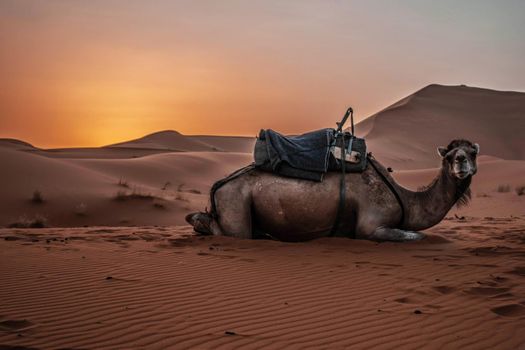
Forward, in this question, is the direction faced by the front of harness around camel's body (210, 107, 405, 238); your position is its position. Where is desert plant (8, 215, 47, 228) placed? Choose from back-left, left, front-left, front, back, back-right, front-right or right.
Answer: back-left

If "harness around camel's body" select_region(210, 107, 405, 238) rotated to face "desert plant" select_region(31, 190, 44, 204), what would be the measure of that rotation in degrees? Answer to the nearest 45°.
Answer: approximately 135° to its left

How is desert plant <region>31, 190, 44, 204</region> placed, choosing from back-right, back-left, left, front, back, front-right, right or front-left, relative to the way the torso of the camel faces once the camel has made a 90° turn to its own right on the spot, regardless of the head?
back-right

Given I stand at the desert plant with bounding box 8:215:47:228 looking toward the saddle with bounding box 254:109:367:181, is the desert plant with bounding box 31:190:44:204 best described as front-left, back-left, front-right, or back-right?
back-left

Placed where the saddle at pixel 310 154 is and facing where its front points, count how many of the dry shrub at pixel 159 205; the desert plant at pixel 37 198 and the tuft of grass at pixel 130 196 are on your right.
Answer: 0

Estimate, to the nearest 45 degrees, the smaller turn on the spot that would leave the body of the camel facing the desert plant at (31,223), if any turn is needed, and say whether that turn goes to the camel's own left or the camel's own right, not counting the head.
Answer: approximately 135° to the camel's own left

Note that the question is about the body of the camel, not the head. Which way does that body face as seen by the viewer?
to the viewer's right

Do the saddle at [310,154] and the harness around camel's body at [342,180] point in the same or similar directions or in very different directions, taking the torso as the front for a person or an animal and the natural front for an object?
same or similar directions

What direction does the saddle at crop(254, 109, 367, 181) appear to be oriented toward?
to the viewer's right

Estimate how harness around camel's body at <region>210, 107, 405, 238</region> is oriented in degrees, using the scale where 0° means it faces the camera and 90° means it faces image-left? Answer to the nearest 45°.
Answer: approximately 270°

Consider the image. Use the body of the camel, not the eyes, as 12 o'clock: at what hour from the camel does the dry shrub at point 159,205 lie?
The dry shrub is roughly at 8 o'clock from the camel.

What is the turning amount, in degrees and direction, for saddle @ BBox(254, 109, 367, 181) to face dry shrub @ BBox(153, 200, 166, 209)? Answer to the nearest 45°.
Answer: approximately 135° to its left

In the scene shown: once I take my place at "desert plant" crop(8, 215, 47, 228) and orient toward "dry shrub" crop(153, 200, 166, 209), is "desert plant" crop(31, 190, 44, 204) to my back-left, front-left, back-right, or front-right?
front-left

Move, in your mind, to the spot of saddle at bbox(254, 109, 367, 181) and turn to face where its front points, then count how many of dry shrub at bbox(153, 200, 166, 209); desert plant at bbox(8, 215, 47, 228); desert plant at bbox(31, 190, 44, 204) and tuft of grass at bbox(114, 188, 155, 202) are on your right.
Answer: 0
